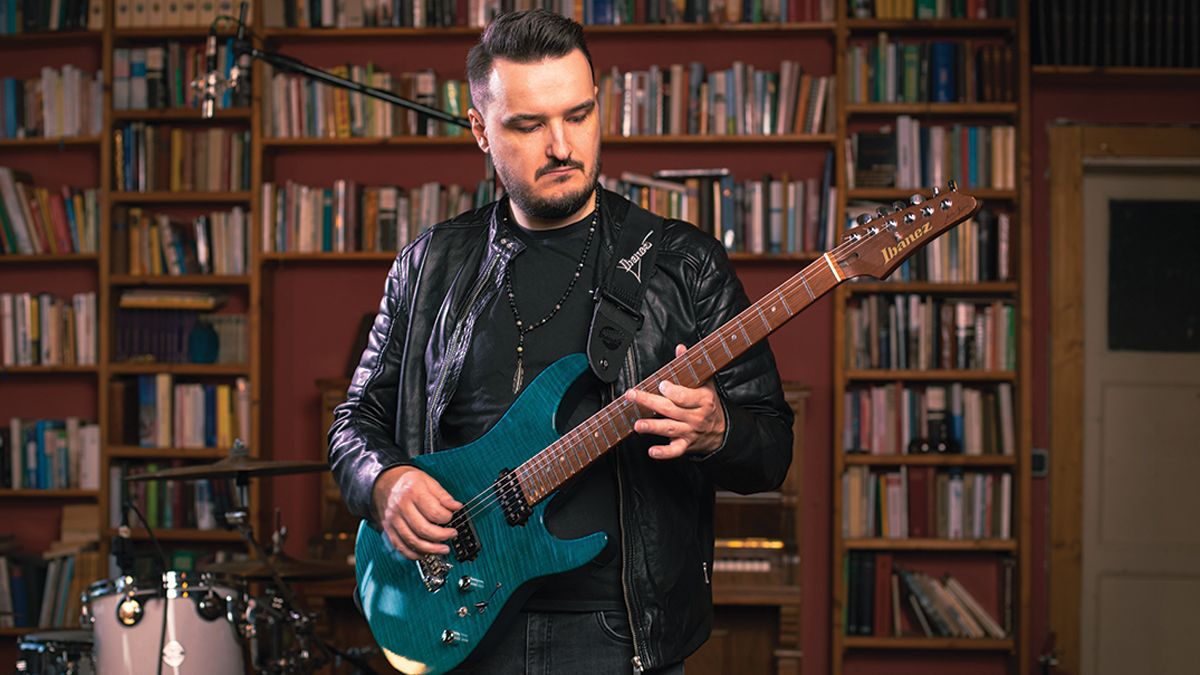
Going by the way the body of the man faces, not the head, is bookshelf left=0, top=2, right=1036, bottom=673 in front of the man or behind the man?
behind

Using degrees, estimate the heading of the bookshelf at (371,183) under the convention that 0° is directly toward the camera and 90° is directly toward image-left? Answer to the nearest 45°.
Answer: approximately 0°

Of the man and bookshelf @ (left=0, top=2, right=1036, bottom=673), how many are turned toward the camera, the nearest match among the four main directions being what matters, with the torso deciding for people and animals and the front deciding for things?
2

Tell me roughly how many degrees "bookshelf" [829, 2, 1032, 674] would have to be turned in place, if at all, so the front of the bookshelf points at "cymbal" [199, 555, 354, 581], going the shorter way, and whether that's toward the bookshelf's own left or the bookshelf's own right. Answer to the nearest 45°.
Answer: approximately 45° to the bookshelf's own right

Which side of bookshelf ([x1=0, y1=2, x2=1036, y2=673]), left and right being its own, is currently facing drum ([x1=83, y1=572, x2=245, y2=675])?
front

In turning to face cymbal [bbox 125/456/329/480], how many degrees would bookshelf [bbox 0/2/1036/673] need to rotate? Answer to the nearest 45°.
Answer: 0° — it already faces it

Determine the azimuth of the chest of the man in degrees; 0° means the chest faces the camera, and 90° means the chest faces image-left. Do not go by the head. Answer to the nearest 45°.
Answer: approximately 0°

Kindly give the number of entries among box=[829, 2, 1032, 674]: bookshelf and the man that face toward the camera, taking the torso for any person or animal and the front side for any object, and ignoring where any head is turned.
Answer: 2

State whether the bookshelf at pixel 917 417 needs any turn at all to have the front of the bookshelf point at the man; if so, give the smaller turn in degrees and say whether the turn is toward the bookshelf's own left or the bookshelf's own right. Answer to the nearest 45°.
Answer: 0° — it already faces them

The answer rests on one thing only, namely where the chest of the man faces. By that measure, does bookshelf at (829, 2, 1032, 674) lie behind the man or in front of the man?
behind
